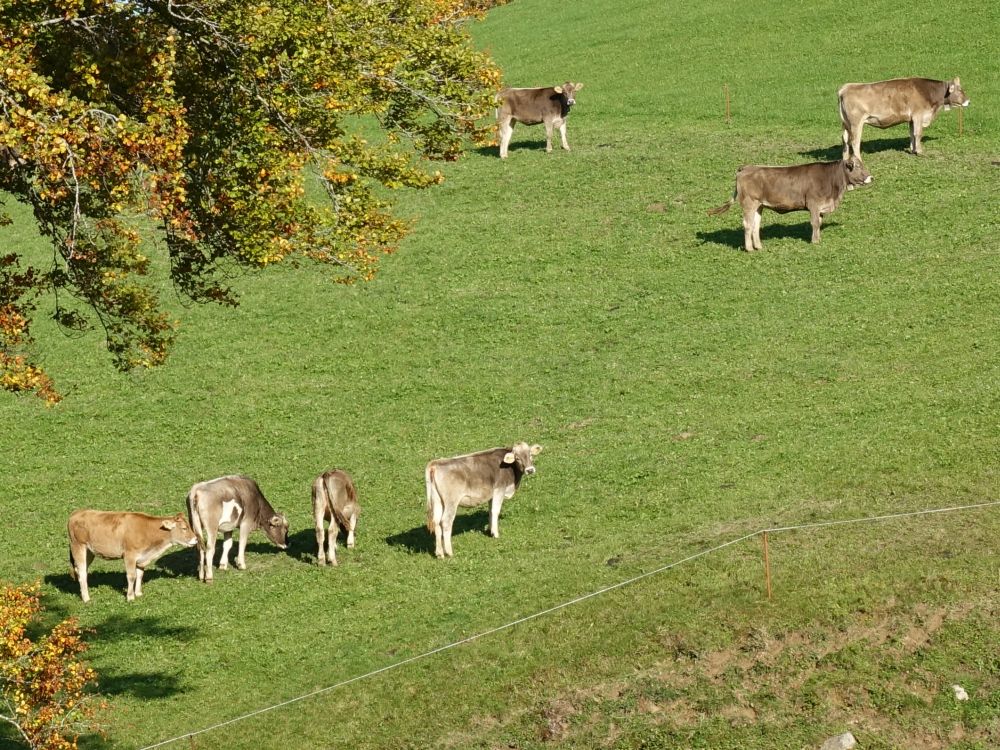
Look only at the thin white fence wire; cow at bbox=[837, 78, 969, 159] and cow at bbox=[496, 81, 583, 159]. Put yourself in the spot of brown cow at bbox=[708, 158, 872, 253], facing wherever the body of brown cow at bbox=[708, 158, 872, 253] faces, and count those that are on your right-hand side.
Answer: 1

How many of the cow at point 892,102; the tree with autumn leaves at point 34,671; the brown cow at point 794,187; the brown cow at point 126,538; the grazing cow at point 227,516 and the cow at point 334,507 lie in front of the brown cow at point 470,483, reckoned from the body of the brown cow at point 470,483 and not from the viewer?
2

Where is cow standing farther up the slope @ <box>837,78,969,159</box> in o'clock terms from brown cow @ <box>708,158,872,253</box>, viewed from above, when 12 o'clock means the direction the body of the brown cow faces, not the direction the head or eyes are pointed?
The cow standing farther up the slope is roughly at 10 o'clock from the brown cow.

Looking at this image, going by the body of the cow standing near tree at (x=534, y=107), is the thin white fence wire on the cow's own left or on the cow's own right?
on the cow's own right

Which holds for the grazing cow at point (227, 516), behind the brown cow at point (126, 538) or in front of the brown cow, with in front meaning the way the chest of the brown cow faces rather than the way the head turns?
in front

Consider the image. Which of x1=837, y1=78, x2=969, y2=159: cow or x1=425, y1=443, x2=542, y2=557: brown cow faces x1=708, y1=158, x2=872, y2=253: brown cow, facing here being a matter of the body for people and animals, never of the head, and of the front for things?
x1=425, y1=443, x2=542, y2=557: brown cow

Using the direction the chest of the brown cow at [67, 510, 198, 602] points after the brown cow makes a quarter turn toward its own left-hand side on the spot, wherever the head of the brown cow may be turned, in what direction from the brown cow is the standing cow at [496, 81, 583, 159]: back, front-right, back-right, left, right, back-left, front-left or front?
front-right

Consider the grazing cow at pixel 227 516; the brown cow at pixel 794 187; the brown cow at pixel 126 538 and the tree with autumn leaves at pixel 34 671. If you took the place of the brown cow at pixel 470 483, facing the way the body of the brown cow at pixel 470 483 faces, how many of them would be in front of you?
1

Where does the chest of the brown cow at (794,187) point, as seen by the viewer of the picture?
to the viewer's right

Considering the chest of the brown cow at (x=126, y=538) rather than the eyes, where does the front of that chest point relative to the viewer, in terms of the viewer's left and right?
facing to the right of the viewer

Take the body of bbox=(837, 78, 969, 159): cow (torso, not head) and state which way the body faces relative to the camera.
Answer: to the viewer's right

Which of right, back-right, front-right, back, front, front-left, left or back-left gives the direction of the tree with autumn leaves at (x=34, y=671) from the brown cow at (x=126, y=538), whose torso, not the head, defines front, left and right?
right

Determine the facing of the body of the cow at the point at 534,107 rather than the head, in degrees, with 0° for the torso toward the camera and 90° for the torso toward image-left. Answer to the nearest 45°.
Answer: approximately 270°

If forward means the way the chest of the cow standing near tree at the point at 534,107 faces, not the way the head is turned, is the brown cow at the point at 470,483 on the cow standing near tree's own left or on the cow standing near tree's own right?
on the cow standing near tree's own right
